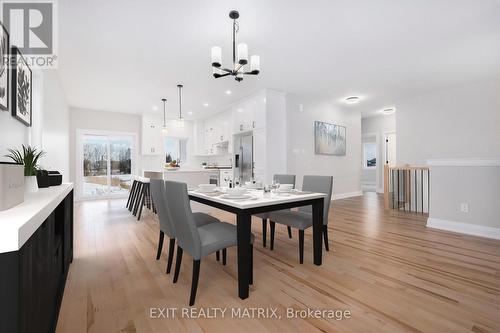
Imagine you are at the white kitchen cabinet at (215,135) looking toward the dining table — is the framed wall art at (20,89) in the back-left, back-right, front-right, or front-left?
front-right

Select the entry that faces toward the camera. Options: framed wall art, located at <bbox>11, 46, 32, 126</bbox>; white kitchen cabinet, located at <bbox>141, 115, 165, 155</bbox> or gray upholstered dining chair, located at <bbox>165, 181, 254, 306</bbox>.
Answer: the white kitchen cabinet

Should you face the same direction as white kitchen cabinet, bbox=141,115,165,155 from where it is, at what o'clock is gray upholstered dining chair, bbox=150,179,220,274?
The gray upholstered dining chair is roughly at 12 o'clock from the white kitchen cabinet.

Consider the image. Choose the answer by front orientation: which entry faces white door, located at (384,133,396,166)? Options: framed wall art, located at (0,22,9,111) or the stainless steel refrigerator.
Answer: the framed wall art

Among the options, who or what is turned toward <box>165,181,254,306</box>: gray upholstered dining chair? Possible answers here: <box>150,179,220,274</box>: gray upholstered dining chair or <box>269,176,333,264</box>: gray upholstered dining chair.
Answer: <box>269,176,333,264</box>: gray upholstered dining chair

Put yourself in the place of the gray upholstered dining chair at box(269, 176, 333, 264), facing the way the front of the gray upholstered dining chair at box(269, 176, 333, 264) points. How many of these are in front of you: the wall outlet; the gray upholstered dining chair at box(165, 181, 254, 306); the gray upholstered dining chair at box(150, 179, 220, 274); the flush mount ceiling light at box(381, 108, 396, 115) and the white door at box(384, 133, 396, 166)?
2

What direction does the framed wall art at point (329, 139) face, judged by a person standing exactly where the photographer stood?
facing the viewer and to the right of the viewer

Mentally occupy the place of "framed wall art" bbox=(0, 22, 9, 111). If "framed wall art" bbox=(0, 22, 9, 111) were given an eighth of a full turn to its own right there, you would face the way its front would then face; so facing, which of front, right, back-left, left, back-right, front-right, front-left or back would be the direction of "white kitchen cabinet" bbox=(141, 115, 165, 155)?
left

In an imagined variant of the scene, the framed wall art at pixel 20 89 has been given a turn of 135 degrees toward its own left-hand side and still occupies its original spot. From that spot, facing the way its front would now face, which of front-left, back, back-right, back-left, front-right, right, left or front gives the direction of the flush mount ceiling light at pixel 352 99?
back-right

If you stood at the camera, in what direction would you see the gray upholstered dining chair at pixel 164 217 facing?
facing away from the viewer and to the right of the viewer

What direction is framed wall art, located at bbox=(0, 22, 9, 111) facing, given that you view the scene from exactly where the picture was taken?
facing to the right of the viewer

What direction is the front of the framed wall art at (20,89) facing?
to the viewer's right

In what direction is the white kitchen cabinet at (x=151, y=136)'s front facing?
toward the camera

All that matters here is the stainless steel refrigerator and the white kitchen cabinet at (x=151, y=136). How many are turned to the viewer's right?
0

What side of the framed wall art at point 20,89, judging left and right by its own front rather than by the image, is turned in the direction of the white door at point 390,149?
front

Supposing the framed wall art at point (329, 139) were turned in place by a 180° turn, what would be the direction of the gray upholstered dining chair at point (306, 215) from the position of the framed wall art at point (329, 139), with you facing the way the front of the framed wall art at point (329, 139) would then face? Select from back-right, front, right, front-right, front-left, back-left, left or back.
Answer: back-left

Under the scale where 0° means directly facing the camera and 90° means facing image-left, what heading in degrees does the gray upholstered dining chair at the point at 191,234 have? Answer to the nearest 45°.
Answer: approximately 225°

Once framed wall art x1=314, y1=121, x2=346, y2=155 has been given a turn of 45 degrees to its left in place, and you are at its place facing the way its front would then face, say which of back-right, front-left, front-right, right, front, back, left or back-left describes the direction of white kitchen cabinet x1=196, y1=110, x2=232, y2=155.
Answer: back
